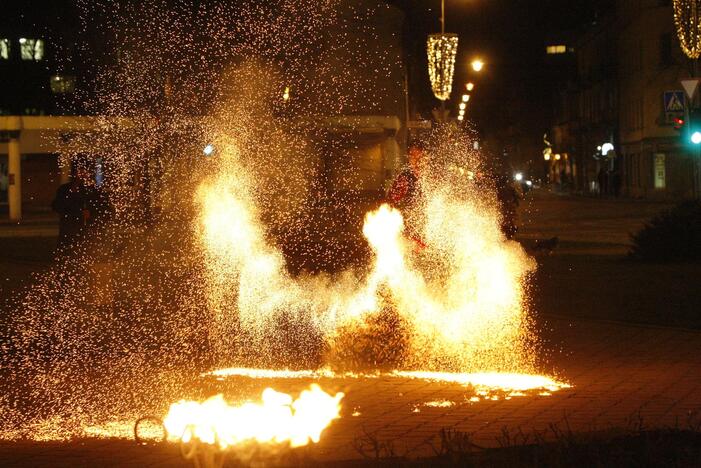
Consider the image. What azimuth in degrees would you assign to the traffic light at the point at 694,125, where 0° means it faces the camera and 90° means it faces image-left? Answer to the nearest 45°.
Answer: approximately 0°

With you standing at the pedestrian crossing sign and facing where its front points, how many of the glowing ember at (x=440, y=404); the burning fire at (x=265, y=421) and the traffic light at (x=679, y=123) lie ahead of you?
2

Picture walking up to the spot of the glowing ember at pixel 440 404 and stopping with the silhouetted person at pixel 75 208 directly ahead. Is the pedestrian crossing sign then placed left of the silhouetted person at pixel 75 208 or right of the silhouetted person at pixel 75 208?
right

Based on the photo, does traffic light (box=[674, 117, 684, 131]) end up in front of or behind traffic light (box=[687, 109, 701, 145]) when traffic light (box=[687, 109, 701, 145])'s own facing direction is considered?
behind

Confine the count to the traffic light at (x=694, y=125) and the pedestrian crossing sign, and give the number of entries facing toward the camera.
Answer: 2

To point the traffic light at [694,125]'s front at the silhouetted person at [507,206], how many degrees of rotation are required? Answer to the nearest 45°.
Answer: approximately 45° to its right

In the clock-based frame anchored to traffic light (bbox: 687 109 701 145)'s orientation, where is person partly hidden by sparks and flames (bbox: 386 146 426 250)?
The person partly hidden by sparks and flames is roughly at 1 o'clock from the traffic light.

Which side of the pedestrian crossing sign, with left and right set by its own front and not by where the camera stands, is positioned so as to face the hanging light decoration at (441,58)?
right

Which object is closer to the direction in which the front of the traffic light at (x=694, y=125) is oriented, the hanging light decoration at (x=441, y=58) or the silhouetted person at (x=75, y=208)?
the silhouetted person

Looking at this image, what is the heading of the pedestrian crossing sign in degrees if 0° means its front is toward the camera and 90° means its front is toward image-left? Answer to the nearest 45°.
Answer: approximately 0°

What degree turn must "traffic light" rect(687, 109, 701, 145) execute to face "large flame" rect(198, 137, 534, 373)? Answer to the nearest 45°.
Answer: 0° — it already faces it

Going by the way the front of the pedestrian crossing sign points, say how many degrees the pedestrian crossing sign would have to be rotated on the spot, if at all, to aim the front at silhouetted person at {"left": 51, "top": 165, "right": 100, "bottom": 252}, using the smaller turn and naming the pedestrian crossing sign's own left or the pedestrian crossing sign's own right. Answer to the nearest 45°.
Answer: approximately 45° to the pedestrian crossing sign's own right

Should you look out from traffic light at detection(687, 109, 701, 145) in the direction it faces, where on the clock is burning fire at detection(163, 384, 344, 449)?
The burning fire is roughly at 12 o'clock from the traffic light.
